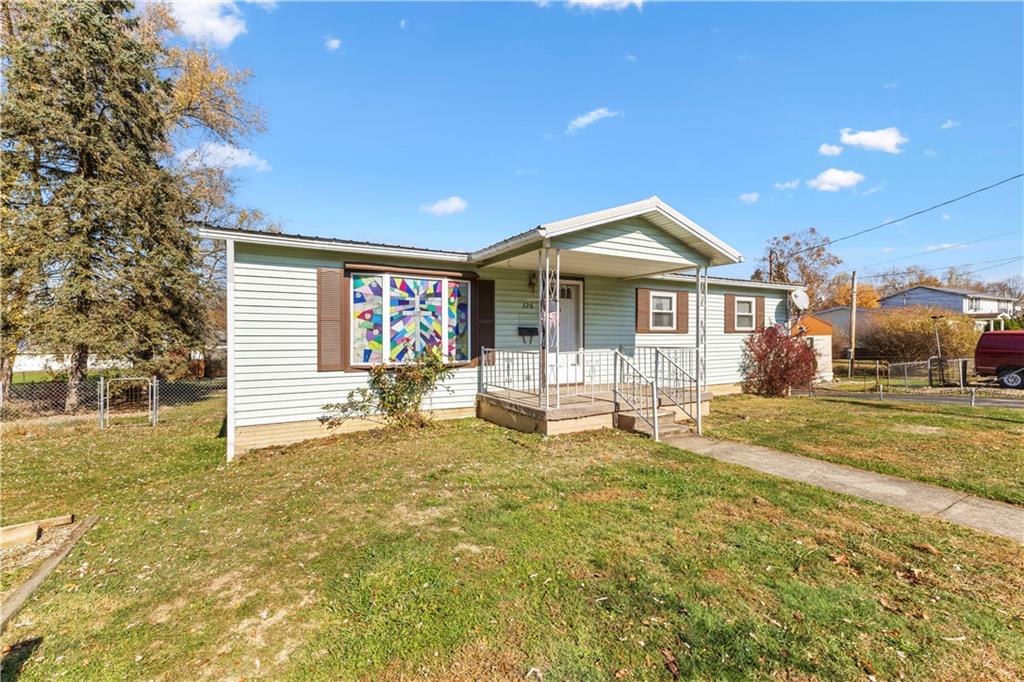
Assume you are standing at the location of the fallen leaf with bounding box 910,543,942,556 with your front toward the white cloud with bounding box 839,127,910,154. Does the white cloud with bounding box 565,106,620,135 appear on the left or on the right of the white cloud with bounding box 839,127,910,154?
left

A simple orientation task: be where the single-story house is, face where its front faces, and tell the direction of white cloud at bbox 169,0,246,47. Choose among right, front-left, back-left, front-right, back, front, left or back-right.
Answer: back

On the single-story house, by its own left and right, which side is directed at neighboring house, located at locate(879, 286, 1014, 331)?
left

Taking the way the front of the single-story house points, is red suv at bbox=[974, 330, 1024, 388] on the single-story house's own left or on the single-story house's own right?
on the single-story house's own left

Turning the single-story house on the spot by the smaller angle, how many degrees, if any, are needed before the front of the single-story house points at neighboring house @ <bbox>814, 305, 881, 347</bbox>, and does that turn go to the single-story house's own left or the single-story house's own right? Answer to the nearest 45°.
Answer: approximately 90° to the single-story house's own left

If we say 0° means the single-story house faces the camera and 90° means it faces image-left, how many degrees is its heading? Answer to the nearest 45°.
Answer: approximately 315°

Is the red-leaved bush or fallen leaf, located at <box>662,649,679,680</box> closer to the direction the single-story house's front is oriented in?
the fallen leaf

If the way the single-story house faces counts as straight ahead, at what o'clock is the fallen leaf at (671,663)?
The fallen leaf is roughly at 1 o'clock from the single-story house.

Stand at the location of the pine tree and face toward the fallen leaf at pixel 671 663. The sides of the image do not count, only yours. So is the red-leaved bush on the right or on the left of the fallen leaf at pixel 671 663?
left
